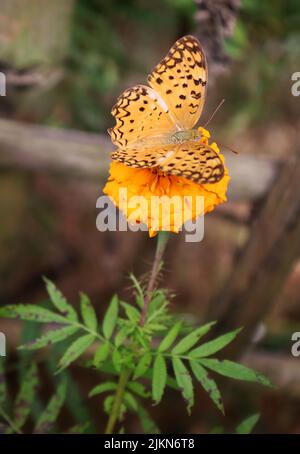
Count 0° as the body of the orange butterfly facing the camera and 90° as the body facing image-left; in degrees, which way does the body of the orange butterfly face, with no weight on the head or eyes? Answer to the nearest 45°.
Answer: approximately 270°

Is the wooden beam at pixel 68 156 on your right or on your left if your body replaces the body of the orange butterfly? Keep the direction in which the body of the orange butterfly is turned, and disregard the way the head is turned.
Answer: on your left
